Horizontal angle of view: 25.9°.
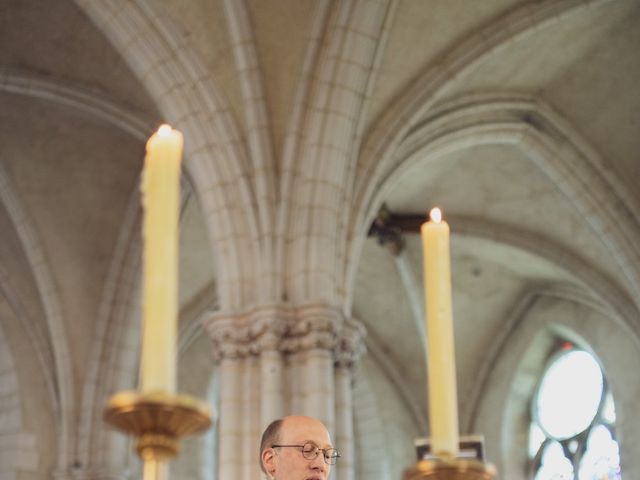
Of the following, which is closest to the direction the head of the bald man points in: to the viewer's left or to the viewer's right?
to the viewer's right

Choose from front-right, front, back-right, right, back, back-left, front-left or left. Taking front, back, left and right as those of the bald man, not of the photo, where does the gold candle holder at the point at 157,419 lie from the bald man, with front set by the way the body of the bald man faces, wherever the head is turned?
front-right

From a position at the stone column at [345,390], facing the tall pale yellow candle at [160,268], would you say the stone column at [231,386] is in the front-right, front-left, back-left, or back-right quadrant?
front-right

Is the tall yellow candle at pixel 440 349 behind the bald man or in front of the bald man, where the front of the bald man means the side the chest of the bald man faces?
in front

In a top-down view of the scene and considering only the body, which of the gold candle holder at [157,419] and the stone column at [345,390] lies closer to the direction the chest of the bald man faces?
the gold candle holder

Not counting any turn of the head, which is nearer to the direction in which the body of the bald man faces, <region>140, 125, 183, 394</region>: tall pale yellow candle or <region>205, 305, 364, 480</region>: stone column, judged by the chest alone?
the tall pale yellow candle

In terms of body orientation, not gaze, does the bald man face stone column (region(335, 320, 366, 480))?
no

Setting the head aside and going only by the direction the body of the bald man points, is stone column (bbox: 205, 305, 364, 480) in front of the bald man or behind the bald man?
behind

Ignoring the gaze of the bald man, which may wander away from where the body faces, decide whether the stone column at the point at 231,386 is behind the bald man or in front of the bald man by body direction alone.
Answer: behind
